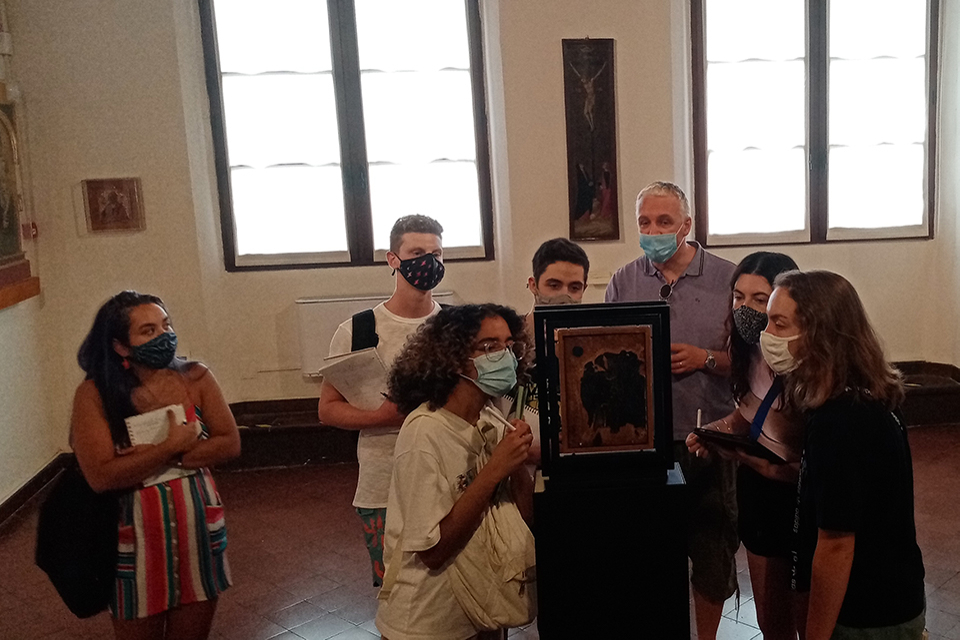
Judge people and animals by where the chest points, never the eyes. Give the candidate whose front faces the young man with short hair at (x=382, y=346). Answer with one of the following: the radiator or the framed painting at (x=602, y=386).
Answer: the radiator

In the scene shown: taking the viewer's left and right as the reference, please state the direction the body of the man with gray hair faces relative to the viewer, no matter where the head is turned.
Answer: facing the viewer

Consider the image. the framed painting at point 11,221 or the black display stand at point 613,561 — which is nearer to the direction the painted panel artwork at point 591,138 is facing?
the black display stand

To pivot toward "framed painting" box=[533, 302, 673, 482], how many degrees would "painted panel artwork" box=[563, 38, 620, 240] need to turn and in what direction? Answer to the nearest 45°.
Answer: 0° — it already faces it

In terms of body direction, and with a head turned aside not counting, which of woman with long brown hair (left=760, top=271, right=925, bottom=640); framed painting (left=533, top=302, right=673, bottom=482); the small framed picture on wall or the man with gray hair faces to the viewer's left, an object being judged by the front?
the woman with long brown hair

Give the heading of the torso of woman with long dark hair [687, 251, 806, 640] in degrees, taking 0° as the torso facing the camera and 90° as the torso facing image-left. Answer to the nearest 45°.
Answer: approximately 45°

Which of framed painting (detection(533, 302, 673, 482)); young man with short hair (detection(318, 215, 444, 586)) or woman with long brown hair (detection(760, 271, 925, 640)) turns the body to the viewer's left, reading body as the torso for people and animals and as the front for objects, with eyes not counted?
the woman with long brown hair

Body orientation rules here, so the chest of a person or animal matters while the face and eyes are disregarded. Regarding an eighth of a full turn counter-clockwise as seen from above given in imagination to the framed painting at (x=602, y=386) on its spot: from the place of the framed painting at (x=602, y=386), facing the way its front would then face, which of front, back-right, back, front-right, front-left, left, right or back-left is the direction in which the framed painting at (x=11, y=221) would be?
back

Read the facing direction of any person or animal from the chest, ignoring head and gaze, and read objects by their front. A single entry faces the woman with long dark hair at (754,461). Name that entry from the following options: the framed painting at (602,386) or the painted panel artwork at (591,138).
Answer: the painted panel artwork

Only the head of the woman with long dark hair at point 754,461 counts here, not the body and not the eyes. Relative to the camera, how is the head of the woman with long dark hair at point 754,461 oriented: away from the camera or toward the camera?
toward the camera

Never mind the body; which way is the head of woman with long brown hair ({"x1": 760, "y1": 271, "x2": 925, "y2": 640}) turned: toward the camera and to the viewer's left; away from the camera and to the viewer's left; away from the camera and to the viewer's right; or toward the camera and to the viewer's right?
toward the camera and to the viewer's left

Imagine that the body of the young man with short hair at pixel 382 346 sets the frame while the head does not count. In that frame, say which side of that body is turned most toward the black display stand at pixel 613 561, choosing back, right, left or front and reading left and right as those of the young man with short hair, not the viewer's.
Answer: front

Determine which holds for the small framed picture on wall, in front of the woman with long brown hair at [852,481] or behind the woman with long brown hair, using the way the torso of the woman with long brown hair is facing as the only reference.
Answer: in front

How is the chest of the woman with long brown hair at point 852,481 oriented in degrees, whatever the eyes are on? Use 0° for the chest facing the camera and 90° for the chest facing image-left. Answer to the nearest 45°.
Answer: approximately 90°

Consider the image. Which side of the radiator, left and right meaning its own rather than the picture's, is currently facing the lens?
front

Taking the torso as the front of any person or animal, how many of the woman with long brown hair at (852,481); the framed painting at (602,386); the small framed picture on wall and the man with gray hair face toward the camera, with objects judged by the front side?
3

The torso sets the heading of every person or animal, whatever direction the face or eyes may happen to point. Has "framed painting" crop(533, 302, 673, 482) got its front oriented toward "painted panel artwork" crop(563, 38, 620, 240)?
no

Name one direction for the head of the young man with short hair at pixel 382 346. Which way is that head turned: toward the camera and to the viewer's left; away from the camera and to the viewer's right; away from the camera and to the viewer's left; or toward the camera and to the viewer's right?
toward the camera and to the viewer's right
